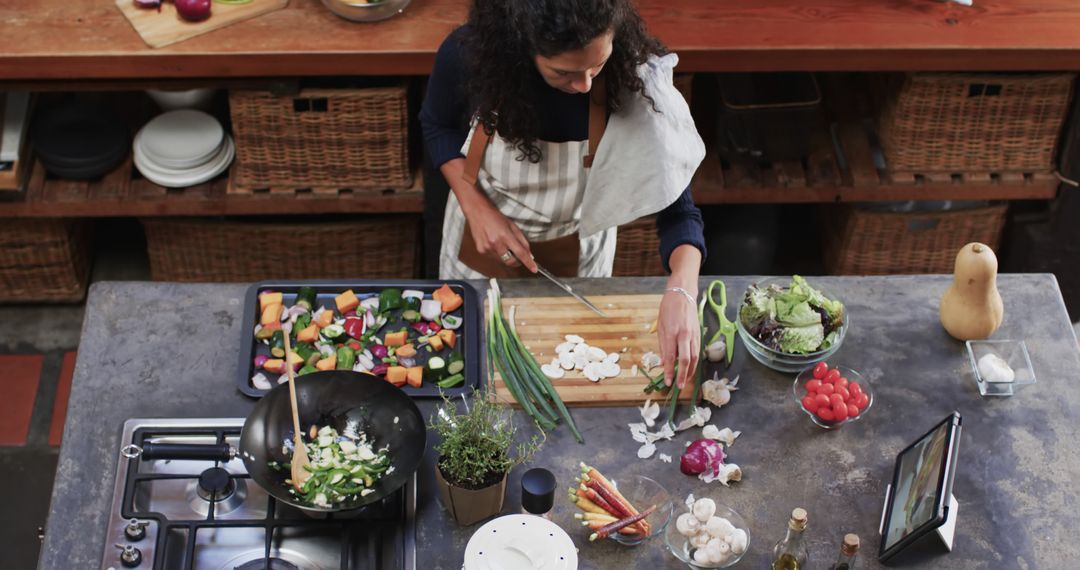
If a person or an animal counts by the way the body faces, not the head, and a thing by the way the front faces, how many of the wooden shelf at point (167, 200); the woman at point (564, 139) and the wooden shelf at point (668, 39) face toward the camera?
3

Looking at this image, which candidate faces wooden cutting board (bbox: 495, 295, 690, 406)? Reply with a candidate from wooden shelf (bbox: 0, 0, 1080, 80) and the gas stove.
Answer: the wooden shelf

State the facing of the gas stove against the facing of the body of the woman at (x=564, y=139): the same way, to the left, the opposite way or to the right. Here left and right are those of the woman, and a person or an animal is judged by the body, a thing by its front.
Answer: to the right

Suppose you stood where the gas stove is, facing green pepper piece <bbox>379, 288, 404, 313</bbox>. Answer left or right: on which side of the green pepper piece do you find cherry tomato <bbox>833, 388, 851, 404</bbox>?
right

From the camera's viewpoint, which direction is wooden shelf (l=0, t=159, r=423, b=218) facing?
toward the camera

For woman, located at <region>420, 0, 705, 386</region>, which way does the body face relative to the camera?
toward the camera

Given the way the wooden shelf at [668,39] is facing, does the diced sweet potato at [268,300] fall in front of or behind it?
in front

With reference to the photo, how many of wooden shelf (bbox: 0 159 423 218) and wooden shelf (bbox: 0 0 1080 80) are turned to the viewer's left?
0

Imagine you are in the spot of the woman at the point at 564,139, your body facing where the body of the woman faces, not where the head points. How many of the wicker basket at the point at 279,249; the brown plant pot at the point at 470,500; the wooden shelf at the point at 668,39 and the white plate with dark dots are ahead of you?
2

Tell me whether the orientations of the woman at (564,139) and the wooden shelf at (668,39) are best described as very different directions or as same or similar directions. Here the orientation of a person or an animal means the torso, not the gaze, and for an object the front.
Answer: same or similar directions

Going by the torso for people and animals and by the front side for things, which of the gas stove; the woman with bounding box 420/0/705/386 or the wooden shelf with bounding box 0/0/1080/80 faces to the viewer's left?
the gas stove

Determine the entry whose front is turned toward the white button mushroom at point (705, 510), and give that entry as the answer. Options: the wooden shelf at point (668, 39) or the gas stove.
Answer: the wooden shelf

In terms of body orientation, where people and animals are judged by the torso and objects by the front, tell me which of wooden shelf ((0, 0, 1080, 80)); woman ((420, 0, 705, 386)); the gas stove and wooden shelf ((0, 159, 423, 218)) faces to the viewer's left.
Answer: the gas stove

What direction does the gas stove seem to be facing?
to the viewer's left

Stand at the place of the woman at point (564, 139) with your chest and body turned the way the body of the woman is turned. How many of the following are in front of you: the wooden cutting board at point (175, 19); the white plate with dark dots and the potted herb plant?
2

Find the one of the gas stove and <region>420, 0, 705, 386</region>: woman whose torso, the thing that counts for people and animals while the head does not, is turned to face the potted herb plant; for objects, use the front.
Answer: the woman

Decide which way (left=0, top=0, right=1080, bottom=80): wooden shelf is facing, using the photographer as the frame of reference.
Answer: facing the viewer

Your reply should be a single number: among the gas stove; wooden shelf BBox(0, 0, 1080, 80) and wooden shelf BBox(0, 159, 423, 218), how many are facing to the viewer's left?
1
